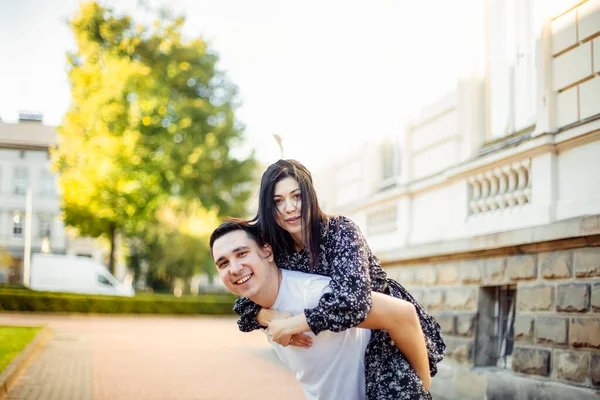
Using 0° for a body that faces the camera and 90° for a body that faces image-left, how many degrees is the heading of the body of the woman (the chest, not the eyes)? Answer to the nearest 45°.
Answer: approximately 45°

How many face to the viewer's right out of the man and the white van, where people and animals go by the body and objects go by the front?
1

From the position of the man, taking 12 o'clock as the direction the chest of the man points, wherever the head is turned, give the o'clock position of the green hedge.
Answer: The green hedge is roughly at 4 o'clock from the man.

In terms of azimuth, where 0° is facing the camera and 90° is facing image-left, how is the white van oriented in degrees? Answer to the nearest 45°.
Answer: approximately 270°

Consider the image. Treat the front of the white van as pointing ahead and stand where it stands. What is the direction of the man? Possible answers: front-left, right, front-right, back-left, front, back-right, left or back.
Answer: right

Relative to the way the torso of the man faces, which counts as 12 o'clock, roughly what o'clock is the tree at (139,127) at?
The tree is roughly at 4 o'clock from the man.

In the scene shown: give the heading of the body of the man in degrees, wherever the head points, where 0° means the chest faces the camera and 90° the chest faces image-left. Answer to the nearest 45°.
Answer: approximately 45°

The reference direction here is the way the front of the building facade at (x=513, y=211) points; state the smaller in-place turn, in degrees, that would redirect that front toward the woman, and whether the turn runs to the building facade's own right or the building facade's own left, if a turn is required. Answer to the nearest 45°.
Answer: approximately 45° to the building facade's own left
